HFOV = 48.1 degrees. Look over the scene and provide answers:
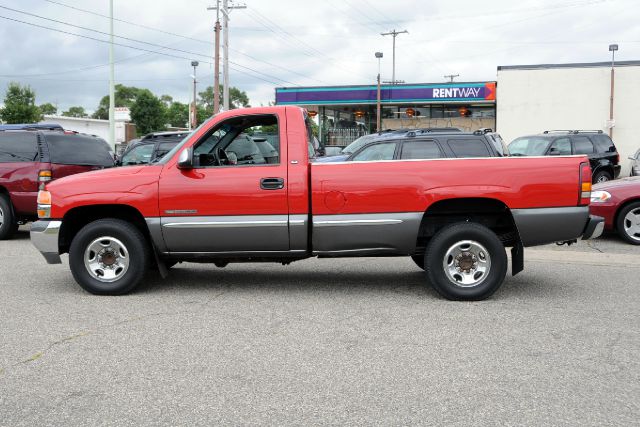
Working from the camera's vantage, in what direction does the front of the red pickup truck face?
facing to the left of the viewer

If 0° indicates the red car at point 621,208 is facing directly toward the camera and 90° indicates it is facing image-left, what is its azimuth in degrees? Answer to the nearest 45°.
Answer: approximately 45°

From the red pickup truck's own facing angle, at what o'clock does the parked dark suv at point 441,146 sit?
The parked dark suv is roughly at 4 o'clock from the red pickup truck.

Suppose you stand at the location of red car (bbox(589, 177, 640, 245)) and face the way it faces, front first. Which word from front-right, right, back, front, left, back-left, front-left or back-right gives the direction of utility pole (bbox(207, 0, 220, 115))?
right

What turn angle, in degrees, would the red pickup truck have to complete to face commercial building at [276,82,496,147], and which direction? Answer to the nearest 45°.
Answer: approximately 90° to its right

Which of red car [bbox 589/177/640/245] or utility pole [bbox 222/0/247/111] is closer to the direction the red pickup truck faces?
the utility pole

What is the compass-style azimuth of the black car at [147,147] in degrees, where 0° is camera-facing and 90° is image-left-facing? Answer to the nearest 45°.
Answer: approximately 45°

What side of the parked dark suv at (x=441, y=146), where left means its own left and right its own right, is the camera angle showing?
left

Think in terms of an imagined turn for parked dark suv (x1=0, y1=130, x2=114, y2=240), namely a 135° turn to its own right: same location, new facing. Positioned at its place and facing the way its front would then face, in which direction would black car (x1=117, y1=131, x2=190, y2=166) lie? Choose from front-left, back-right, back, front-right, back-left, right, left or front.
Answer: front-left

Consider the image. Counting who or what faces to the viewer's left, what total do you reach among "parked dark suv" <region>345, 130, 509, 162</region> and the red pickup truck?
2

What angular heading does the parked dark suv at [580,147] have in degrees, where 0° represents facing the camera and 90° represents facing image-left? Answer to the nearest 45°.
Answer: approximately 45°

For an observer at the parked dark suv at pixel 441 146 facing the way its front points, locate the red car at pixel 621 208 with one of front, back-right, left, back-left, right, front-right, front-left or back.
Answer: back

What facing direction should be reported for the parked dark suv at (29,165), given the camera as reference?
facing away from the viewer and to the left of the viewer

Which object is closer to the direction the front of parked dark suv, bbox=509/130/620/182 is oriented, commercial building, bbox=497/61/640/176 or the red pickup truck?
the red pickup truck
